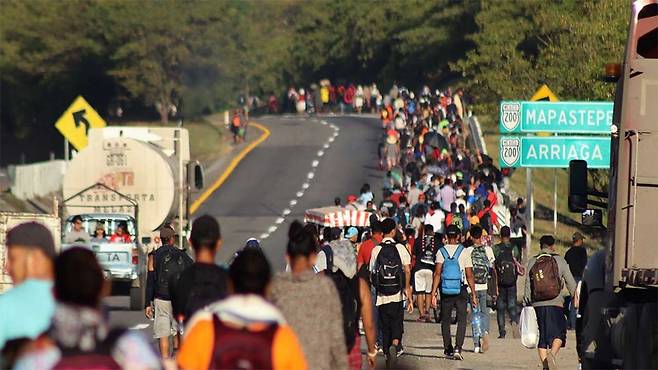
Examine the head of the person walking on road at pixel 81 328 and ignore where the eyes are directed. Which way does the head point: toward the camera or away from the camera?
away from the camera

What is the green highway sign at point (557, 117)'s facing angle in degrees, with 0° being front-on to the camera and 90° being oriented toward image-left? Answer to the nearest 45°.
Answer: approximately 0°

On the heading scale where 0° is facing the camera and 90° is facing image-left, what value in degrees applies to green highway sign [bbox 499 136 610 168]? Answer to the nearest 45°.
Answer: approximately 0°

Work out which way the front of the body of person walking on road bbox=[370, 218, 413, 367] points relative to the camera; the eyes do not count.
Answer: away from the camera

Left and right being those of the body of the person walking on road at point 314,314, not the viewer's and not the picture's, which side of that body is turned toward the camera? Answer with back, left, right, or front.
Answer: back

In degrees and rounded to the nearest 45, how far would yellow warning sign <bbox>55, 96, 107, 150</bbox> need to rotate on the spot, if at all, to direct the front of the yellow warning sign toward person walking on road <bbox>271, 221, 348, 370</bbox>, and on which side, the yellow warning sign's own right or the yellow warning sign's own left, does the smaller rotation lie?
0° — it already faces them

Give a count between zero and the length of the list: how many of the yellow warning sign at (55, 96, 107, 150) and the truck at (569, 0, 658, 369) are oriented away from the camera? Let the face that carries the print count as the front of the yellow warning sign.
1

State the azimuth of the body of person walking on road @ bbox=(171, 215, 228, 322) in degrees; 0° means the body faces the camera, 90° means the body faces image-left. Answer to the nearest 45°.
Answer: approximately 180°

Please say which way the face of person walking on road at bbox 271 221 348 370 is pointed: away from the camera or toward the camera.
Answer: away from the camera

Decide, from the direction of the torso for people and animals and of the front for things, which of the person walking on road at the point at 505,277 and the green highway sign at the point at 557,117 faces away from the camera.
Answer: the person walking on road

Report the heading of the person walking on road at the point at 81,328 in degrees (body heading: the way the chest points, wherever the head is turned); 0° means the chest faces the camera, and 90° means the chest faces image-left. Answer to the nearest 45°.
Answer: approximately 180°

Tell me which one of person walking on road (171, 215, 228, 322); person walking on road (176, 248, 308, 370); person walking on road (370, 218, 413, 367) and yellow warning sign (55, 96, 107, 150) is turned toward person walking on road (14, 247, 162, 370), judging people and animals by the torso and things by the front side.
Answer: the yellow warning sign
